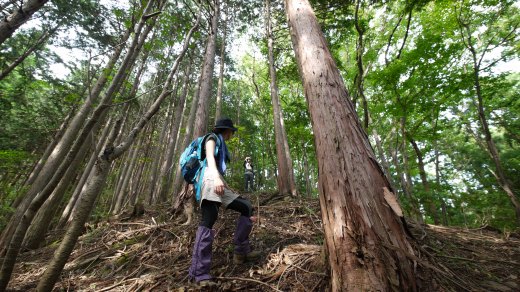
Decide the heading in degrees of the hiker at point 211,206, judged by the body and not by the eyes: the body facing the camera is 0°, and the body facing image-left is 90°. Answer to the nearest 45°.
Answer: approximately 270°

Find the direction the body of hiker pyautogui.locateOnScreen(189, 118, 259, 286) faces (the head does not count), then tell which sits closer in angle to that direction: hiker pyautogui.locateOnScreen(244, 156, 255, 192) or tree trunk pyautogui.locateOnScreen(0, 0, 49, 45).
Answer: the hiker

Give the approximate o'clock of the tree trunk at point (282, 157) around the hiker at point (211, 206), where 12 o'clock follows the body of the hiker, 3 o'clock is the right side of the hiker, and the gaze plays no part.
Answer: The tree trunk is roughly at 10 o'clock from the hiker.

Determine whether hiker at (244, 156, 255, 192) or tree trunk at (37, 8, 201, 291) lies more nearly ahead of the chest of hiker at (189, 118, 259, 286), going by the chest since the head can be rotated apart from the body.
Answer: the hiker

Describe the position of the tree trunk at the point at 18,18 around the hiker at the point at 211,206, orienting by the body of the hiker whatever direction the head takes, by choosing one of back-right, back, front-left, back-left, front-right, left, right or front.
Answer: back

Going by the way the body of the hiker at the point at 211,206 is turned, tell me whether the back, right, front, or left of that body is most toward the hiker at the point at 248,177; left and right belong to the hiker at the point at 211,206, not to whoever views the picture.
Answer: left

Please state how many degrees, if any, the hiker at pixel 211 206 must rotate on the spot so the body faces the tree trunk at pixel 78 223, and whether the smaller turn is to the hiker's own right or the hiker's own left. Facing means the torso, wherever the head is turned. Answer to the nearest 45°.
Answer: approximately 180°
